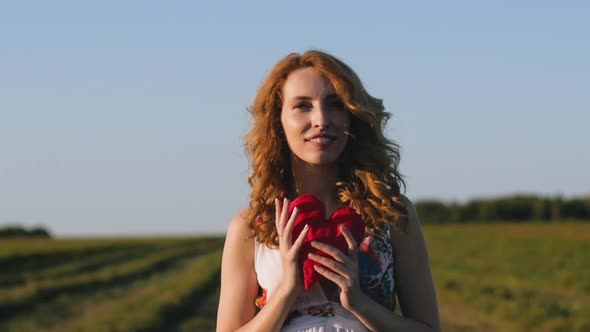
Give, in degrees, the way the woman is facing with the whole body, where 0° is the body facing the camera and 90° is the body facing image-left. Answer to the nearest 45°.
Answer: approximately 0°
